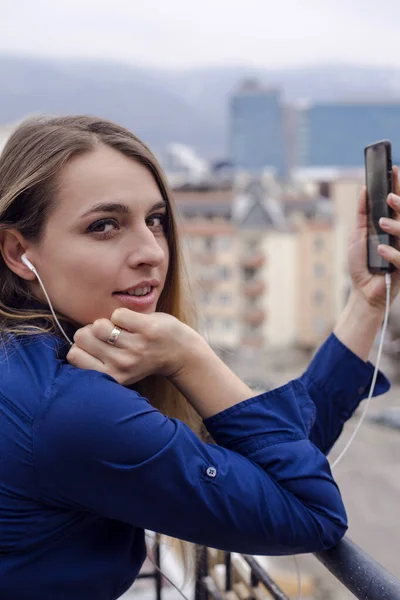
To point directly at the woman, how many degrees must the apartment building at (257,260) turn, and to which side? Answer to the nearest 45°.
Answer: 0° — it already faces them

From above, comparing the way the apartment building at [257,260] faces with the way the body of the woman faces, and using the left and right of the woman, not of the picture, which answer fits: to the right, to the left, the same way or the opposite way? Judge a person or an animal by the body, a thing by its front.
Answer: to the right

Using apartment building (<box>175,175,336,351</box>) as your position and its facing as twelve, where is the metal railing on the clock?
The metal railing is roughly at 12 o'clock from the apartment building.

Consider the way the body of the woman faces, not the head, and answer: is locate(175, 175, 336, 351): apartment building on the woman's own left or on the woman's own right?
on the woman's own left

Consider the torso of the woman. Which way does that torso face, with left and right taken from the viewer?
facing to the right of the viewer

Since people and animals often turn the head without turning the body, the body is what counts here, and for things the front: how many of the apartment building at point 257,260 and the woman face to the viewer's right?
1
